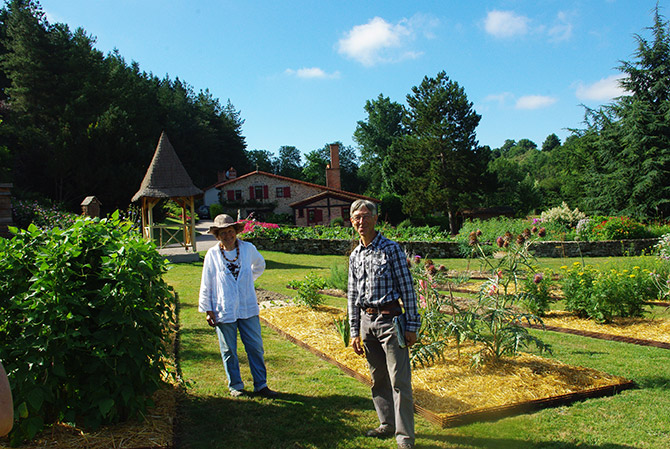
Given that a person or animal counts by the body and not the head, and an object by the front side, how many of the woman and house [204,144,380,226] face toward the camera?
2

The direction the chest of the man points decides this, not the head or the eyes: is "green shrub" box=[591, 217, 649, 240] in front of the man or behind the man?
behind

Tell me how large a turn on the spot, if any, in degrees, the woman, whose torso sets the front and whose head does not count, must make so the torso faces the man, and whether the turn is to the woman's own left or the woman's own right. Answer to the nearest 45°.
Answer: approximately 45° to the woman's own left

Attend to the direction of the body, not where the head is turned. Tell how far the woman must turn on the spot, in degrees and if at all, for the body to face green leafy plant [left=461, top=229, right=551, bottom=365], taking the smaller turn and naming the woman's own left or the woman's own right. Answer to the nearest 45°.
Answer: approximately 90° to the woman's own left

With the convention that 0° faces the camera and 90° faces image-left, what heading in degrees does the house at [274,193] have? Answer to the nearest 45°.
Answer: approximately 0°

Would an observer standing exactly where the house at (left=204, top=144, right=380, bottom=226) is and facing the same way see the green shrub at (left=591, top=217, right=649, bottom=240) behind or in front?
in front

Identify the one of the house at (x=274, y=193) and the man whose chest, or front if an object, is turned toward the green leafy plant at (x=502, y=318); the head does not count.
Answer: the house

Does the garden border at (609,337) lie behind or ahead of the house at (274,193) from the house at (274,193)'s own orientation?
ahead

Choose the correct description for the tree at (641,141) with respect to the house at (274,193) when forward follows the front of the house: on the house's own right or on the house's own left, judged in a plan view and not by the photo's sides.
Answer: on the house's own left

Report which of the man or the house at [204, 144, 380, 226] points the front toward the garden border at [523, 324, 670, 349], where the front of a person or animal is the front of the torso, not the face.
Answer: the house
